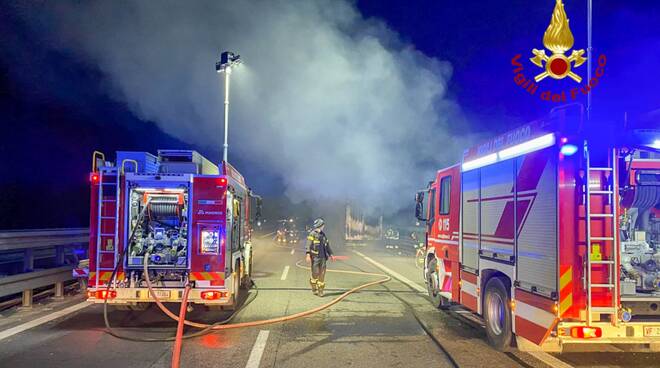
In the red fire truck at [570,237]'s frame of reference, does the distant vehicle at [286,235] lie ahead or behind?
ahead

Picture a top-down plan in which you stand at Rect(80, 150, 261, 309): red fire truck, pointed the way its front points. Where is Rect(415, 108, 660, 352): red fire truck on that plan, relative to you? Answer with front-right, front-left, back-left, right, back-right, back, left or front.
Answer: back-right

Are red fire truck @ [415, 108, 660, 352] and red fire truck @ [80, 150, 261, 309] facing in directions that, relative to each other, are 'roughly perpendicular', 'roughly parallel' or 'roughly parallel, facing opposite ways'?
roughly parallel

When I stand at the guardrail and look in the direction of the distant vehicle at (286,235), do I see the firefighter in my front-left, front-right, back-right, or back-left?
front-right

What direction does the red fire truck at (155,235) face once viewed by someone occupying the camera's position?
facing away from the viewer

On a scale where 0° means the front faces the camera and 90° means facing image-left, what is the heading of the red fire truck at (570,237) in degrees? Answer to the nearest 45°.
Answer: approximately 135°

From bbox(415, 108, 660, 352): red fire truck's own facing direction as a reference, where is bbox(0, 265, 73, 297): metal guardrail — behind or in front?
in front

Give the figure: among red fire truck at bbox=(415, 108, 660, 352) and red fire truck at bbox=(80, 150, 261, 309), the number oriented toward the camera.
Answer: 0

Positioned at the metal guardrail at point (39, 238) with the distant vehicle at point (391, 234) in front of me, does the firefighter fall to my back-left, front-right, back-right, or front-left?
front-right
